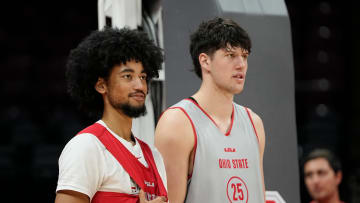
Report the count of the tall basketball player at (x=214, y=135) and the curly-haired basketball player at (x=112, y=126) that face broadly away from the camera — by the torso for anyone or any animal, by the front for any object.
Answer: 0

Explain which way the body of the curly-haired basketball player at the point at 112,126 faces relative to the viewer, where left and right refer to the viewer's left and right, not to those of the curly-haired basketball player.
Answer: facing the viewer and to the right of the viewer

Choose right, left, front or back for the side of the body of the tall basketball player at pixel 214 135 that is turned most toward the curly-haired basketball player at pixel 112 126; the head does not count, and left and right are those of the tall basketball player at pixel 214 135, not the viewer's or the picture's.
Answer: right

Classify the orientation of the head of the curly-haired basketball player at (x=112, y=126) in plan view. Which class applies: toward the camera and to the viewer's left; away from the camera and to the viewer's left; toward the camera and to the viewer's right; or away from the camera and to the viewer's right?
toward the camera and to the viewer's right

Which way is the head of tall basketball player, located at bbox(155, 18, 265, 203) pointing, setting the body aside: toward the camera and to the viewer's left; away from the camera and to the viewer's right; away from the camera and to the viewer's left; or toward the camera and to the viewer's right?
toward the camera and to the viewer's right

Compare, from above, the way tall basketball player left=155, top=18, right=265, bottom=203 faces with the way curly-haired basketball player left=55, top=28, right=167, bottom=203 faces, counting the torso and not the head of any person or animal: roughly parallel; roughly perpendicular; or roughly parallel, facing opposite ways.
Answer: roughly parallel

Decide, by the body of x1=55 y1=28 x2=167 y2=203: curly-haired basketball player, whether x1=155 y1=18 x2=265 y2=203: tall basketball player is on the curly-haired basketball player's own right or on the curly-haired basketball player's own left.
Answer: on the curly-haired basketball player's own left

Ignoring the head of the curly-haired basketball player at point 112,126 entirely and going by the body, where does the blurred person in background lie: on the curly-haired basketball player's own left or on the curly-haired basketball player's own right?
on the curly-haired basketball player's own left
